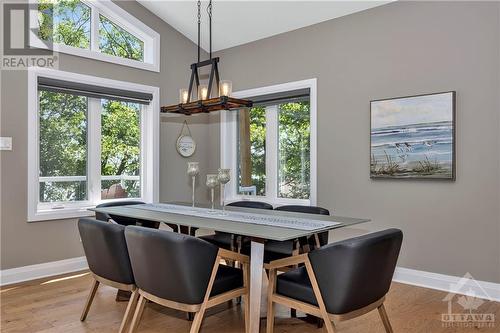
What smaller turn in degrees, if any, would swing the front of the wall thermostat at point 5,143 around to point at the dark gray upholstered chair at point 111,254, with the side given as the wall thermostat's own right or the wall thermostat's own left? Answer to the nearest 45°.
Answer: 0° — it already faces it

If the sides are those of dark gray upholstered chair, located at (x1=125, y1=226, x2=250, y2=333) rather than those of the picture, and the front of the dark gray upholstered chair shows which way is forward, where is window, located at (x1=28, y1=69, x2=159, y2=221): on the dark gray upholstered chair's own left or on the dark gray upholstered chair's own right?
on the dark gray upholstered chair's own left

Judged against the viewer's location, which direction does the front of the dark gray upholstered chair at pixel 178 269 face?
facing away from the viewer and to the right of the viewer

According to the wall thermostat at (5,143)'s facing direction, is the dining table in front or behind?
in front

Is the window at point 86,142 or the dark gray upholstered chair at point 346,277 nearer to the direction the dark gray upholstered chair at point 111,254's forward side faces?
the window

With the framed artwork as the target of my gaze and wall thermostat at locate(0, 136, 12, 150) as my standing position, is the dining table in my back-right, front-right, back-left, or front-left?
front-right

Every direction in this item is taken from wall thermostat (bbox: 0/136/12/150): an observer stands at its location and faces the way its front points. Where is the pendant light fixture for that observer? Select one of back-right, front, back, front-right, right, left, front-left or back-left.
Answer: front-left

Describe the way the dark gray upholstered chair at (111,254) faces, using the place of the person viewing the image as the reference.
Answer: facing away from the viewer and to the right of the viewer

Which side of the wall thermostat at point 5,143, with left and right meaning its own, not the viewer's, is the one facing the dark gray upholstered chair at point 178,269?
front

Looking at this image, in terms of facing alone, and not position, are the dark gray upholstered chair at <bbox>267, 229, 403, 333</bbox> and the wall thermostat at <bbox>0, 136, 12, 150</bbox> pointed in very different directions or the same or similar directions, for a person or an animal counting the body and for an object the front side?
very different directions

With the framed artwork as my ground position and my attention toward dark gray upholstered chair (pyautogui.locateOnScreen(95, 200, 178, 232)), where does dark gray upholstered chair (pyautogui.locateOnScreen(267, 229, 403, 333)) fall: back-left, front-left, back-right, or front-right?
front-left

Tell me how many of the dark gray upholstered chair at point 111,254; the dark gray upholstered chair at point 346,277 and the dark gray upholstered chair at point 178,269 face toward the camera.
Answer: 0

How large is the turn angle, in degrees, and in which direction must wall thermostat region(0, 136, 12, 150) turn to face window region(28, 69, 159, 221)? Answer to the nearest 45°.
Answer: approximately 90° to its left
